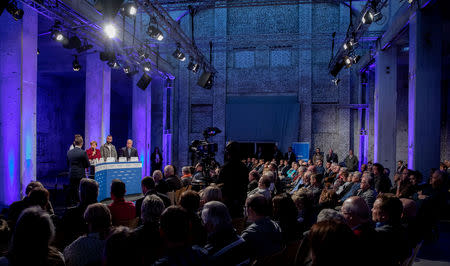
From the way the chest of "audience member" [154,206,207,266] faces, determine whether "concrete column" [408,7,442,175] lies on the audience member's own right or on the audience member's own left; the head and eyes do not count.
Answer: on the audience member's own right

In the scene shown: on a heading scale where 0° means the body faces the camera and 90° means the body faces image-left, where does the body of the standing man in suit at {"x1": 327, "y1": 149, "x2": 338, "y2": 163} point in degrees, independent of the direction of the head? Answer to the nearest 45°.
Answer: approximately 45°

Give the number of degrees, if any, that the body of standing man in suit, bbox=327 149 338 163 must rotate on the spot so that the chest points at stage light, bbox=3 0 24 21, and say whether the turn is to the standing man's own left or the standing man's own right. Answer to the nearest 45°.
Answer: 0° — they already face it

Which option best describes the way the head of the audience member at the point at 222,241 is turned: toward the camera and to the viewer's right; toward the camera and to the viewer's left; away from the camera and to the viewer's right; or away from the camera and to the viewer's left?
away from the camera and to the viewer's left

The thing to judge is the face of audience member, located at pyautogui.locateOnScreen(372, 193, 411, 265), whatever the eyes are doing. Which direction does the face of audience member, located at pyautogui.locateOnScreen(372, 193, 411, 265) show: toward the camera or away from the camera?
away from the camera

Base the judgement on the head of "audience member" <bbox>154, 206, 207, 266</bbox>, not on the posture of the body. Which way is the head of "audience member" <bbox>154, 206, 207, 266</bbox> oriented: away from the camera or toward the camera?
away from the camera

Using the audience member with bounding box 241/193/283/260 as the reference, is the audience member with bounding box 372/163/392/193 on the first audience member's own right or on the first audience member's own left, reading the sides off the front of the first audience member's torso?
on the first audience member's own right

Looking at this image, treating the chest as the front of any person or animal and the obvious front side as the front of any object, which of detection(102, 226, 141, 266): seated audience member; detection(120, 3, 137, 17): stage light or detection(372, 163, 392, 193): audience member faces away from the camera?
the seated audience member

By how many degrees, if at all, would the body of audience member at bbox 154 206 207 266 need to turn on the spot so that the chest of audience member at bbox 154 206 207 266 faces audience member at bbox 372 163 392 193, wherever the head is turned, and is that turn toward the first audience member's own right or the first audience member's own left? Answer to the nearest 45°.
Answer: approximately 90° to the first audience member's own right

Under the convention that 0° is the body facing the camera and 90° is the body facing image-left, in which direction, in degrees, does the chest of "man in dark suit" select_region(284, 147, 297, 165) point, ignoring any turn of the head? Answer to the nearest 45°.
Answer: approximately 45°

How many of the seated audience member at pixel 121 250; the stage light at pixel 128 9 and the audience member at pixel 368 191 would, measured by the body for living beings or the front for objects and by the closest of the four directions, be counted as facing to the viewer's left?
1
